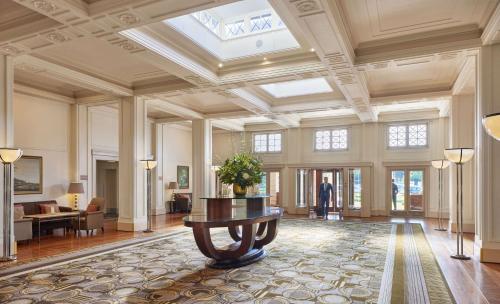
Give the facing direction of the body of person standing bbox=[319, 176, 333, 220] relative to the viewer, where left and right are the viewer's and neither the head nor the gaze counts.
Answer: facing the viewer

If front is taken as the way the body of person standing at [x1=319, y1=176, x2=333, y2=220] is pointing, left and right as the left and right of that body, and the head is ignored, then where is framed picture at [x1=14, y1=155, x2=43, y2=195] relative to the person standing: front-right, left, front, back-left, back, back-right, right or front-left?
front-right

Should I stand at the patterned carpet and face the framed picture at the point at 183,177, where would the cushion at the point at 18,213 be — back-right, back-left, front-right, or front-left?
front-left

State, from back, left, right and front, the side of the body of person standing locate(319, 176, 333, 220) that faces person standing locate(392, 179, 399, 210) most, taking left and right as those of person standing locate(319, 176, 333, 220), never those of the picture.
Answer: left

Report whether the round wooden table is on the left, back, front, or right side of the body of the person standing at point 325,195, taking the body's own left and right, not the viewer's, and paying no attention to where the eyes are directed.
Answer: front

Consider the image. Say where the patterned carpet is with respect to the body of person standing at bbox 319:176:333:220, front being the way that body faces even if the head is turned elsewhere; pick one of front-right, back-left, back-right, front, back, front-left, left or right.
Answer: front

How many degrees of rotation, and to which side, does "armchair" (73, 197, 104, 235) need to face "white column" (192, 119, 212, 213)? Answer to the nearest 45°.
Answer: approximately 135° to its right

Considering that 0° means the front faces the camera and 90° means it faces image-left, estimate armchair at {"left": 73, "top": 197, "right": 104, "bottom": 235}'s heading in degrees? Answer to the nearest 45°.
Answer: approximately 90°

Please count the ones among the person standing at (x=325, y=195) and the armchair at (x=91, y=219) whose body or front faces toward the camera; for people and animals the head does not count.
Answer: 1

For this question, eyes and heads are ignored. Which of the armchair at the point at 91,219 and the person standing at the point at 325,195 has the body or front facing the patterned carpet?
the person standing

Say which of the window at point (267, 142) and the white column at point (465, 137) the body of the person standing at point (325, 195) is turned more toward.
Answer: the white column

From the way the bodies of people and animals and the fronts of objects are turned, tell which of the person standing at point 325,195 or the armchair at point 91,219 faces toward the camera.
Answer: the person standing

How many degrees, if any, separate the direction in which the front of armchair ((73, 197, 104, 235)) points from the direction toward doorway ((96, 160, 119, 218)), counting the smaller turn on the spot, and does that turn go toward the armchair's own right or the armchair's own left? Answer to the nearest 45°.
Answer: approximately 90° to the armchair's own right
